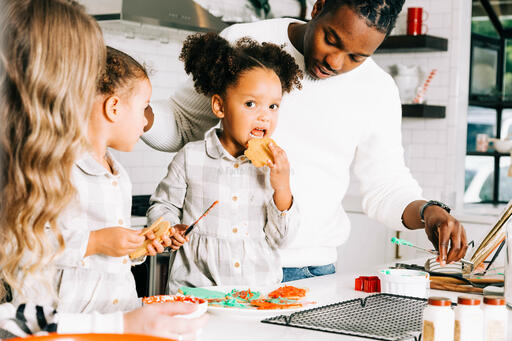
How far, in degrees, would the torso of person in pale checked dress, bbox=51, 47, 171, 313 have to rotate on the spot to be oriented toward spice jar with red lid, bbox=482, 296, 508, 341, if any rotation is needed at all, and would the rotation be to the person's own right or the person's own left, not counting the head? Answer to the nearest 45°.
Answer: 0° — they already face it

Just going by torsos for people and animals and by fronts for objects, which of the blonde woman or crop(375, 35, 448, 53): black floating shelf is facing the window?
the blonde woman

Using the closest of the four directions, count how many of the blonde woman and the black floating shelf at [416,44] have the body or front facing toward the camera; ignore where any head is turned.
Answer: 1

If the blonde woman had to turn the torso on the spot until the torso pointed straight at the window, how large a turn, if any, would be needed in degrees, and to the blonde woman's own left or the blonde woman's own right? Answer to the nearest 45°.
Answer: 0° — they already face it

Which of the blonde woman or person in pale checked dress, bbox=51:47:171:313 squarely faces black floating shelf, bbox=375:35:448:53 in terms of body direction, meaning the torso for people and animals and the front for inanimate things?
the blonde woman

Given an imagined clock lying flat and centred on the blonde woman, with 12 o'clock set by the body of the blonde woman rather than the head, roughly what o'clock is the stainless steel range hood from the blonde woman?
The stainless steel range hood is roughly at 11 o'clock from the blonde woman.

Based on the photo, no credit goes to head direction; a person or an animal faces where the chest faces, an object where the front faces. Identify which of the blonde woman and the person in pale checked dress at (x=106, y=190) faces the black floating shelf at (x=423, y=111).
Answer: the blonde woman

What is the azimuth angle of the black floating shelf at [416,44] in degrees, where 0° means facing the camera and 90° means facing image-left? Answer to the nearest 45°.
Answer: approximately 0°
